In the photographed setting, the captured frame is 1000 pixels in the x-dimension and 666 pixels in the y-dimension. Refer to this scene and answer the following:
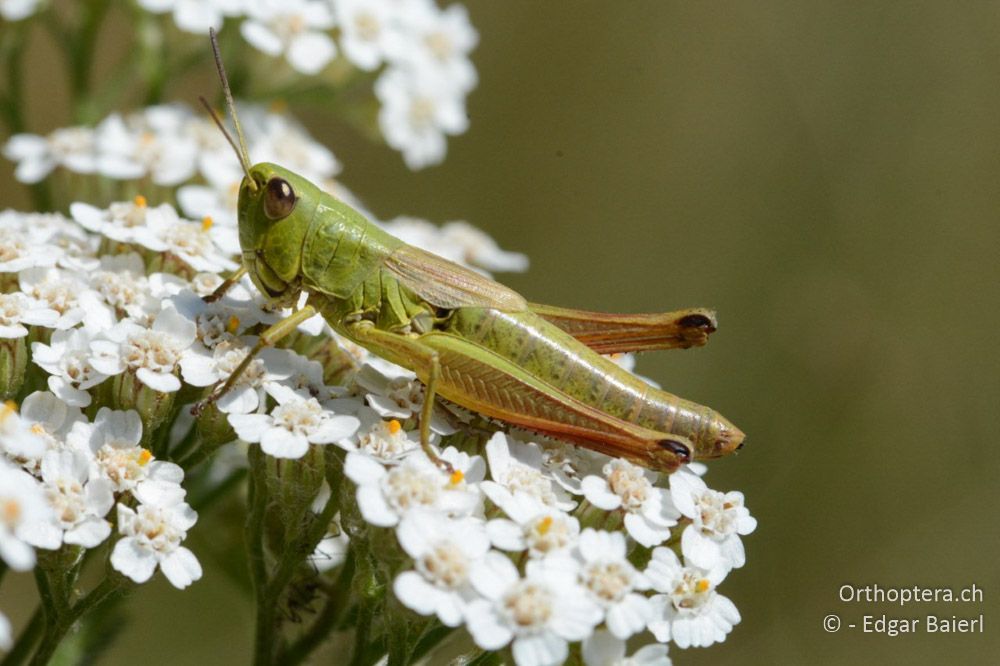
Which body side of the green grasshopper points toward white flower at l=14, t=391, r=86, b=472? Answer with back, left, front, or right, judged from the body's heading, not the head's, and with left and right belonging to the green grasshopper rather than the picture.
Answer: front

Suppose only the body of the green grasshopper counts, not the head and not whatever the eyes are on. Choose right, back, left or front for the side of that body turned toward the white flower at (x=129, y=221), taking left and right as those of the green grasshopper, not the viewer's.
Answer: front

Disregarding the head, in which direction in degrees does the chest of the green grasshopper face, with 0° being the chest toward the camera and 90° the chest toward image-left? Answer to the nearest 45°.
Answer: approximately 90°

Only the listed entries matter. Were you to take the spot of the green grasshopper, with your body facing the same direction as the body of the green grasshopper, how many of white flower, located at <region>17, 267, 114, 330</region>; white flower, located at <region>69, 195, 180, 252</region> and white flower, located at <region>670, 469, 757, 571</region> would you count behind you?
1

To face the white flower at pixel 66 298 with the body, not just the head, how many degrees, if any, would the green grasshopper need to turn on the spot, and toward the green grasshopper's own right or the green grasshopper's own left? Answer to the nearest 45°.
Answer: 0° — it already faces it

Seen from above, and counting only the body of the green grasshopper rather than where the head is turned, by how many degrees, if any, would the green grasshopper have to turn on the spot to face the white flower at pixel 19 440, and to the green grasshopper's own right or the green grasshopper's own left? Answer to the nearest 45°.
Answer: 0° — it already faces it

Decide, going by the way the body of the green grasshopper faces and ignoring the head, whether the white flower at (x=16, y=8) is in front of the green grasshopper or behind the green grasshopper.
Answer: in front
